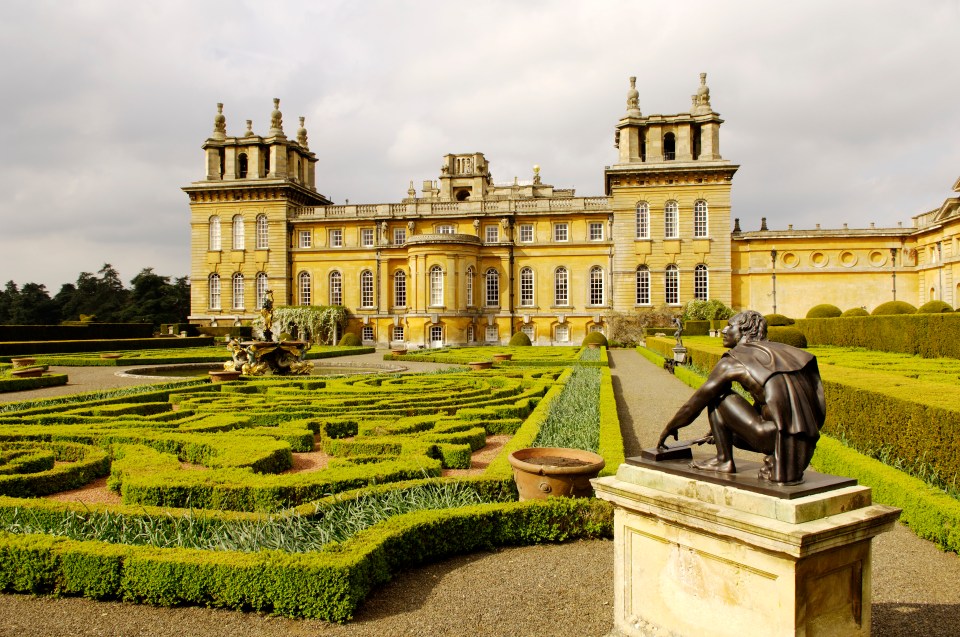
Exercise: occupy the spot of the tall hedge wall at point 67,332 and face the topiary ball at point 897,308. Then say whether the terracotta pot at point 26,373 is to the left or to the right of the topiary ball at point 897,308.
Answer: right

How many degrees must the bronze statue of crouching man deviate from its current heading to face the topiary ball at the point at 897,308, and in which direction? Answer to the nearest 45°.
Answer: approximately 90° to its right

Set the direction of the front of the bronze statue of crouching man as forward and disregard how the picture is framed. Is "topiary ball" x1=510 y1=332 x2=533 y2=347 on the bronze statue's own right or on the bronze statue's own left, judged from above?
on the bronze statue's own right

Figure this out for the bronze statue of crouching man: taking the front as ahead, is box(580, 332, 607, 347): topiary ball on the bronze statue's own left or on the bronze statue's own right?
on the bronze statue's own right

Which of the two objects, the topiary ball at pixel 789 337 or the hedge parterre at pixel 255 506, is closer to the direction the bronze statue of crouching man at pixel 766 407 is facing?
the hedge parterre

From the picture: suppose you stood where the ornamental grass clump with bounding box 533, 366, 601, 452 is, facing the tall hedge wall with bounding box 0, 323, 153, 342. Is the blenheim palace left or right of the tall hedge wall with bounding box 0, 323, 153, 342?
right

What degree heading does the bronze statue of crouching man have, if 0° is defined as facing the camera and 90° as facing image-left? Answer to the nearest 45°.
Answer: approximately 90°

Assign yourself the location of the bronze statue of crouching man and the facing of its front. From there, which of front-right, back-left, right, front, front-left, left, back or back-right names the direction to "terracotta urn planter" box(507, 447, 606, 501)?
front-right
